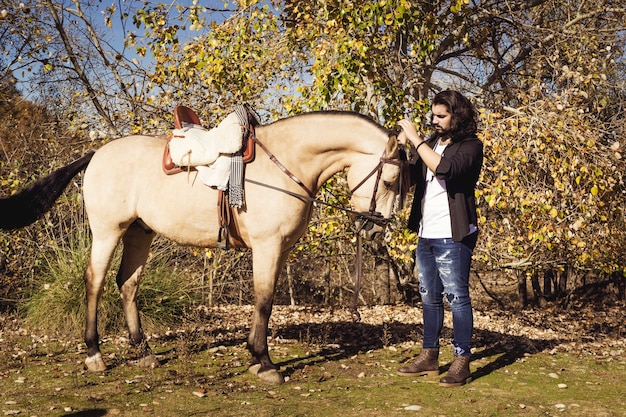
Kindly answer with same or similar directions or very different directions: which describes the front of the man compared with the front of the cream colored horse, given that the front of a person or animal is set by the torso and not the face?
very different directions

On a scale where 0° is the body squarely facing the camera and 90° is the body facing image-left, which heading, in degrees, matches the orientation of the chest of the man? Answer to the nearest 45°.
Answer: approximately 45°

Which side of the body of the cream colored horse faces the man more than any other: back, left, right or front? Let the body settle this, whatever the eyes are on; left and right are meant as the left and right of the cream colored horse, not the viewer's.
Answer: front

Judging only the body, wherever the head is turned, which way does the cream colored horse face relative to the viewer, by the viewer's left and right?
facing to the right of the viewer

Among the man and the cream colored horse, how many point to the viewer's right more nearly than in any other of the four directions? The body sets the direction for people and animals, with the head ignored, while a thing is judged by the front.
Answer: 1

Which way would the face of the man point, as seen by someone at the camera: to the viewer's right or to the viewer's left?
to the viewer's left

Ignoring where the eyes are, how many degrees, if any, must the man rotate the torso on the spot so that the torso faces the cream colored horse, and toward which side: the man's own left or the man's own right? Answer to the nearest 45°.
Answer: approximately 45° to the man's own right
